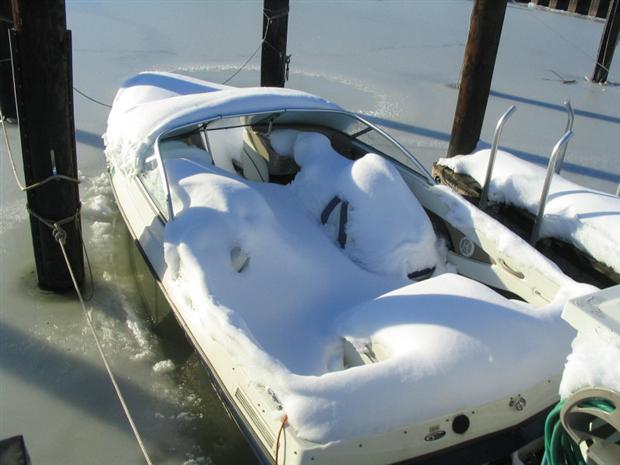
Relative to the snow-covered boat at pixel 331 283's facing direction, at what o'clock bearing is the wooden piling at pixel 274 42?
The wooden piling is roughly at 1 o'clock from the snow-covered boat.

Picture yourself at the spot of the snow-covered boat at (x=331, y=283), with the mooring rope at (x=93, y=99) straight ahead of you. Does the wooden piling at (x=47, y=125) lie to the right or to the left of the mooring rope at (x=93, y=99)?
left

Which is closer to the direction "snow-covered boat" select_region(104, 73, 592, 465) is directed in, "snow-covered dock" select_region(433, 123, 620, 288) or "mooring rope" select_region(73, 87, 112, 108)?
the mooring rope

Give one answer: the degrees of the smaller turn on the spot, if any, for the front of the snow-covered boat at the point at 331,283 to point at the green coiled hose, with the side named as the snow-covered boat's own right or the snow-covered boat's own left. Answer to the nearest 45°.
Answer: approximately 180°

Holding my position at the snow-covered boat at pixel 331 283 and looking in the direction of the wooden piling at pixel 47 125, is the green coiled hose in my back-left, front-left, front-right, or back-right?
back-left

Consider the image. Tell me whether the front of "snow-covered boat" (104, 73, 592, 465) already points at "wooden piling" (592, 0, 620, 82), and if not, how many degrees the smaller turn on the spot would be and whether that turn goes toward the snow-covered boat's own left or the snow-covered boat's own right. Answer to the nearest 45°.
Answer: approximately 90° to the snow-covered boat's own right

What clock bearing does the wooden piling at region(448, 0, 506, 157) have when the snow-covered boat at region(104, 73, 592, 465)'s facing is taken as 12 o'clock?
The wooden piling is roughly at 2 o'clock from the snow-covered boat.

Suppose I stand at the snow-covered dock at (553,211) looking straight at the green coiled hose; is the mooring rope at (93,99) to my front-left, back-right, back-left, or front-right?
back-right

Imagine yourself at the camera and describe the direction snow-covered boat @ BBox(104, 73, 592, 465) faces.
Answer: facing away from the viewer and to the left of the viewer

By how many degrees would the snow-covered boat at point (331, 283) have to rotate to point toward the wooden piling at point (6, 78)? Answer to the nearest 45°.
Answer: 0° — it already faces it

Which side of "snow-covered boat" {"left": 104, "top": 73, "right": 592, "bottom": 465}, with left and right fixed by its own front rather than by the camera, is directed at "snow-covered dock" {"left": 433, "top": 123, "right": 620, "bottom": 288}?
right

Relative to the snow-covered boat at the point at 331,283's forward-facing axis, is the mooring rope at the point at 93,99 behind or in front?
in front

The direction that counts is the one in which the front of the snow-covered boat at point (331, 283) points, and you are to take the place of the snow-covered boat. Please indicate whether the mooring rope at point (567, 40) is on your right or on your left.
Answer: on your right
